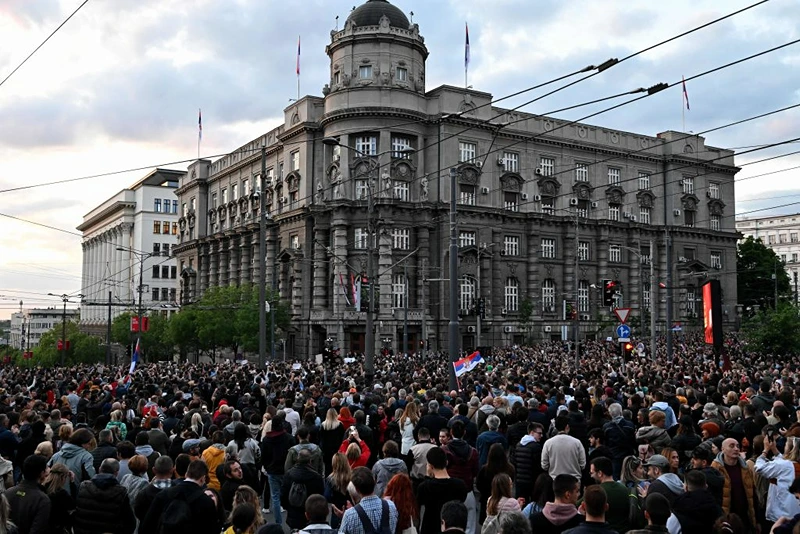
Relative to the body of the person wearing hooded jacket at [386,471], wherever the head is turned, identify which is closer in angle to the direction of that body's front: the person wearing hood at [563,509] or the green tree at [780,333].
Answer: the green tree

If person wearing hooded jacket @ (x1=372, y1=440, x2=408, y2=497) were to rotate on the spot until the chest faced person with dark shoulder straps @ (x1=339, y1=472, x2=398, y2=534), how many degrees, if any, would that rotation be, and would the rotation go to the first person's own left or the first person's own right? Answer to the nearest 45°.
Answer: approximately 180°

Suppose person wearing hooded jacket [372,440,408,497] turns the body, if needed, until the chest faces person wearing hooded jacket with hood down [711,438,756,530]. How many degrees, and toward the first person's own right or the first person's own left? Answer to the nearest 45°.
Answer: approximately 90° to the first person's own right

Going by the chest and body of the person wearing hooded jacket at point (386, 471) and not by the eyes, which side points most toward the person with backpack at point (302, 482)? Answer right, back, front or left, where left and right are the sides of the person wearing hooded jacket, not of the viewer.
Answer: left

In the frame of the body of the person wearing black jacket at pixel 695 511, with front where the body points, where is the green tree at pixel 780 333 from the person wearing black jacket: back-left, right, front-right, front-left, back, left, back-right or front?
front

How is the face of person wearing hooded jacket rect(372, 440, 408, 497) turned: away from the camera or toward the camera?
away from the camera

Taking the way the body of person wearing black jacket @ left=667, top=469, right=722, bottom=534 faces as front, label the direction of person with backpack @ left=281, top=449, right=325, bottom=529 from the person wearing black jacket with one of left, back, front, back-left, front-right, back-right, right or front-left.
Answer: left

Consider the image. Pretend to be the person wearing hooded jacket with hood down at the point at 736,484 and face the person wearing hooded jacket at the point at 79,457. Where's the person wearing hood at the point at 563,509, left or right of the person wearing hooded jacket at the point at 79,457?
left

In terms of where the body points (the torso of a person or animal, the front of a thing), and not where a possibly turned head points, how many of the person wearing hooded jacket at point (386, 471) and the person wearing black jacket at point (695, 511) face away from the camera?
2

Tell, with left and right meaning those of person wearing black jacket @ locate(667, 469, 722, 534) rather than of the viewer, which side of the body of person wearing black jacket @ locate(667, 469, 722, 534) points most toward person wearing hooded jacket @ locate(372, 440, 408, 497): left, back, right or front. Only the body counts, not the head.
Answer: left

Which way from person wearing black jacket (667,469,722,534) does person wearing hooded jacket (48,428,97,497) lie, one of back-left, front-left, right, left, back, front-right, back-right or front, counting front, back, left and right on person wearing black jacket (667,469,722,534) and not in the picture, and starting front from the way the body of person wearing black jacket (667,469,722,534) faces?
left

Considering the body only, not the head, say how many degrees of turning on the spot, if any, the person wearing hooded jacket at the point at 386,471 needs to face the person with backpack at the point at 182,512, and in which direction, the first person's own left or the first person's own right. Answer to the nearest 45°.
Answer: approximately 135° to the first person's own left

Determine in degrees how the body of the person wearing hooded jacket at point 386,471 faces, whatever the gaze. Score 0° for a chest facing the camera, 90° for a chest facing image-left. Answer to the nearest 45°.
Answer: approximately 180°

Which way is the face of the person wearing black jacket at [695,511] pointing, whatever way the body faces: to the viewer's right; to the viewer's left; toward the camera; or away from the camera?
away from the camera

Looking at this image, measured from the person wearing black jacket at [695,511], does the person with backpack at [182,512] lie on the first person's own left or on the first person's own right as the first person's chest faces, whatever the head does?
on the first person's own left

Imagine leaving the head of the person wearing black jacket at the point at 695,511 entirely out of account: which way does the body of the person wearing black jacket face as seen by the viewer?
away from the camera
